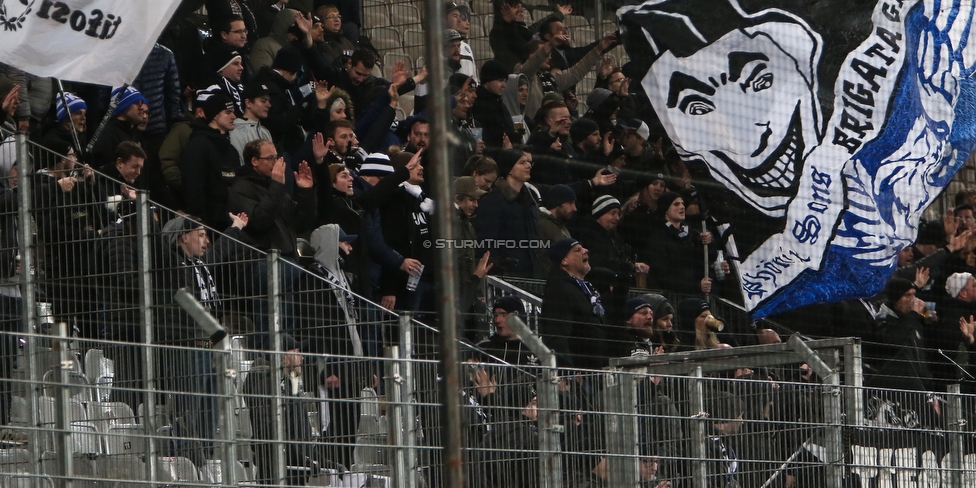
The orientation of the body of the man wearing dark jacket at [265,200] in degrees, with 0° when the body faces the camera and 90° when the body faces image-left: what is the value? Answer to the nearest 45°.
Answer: approximately 315°

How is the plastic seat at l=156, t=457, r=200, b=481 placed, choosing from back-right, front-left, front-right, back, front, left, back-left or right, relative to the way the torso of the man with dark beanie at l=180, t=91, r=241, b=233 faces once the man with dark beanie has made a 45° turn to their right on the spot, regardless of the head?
front-right

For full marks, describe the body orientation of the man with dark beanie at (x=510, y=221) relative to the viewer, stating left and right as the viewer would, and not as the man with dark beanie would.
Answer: facing the viewer and to the right of the viewer

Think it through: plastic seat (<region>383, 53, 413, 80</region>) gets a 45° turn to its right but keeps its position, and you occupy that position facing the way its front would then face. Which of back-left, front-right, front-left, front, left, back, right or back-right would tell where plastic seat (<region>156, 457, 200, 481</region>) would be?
front

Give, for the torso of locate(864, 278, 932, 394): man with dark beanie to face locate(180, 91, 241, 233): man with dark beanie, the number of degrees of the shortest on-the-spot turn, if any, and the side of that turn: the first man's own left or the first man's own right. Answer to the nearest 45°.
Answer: approximately 135° to the first man's own right

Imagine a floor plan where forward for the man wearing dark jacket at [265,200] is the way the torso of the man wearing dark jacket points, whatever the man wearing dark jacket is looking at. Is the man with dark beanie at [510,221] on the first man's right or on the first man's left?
on the first man's left

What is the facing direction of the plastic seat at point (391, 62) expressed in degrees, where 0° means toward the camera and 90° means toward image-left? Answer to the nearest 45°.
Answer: approximately 315°

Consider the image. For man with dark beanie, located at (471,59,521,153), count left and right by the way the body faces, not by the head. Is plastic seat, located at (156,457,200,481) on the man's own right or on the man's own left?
on the man's own right

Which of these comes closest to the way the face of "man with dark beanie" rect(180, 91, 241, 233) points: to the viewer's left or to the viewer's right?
to the viewer's right

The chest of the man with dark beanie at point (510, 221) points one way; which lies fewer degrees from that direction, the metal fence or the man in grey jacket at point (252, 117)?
the metal fence

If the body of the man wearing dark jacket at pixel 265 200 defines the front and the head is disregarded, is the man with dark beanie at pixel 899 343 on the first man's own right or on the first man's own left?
on the first man's own left

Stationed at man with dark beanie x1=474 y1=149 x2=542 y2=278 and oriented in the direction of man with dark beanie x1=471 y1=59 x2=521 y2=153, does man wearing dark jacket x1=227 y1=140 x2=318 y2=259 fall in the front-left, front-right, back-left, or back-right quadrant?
back-left
